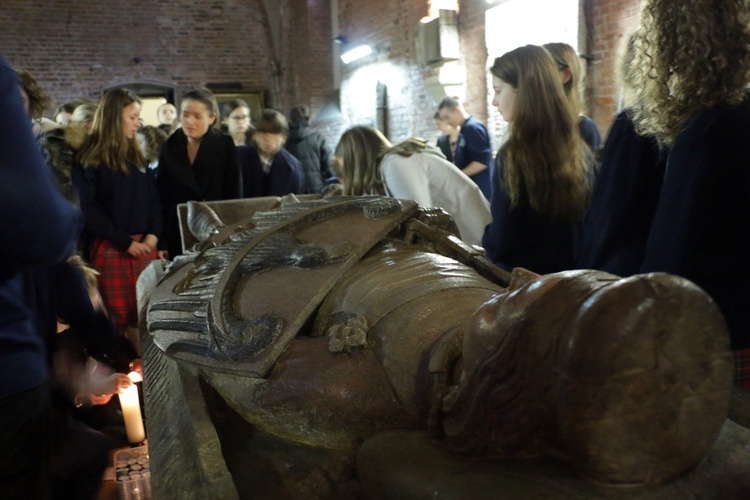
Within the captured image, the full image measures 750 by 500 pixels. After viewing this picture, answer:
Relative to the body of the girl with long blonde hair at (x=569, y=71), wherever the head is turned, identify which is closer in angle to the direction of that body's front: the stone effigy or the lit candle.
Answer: the lit candle

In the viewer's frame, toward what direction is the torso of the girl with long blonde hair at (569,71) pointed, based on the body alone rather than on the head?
to the viewer's left

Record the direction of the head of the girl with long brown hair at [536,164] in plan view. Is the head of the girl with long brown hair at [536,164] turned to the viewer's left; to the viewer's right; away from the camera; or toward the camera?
to the viewer's left

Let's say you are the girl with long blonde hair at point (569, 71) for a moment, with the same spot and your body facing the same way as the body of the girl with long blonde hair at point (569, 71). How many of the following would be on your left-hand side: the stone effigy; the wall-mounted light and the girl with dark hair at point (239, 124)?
1

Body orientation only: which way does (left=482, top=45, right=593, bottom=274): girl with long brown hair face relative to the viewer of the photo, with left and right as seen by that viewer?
facing away from the viewer and to the left of the viewer

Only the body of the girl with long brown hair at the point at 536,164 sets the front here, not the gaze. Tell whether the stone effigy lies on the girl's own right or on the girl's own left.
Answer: on the girl's own left

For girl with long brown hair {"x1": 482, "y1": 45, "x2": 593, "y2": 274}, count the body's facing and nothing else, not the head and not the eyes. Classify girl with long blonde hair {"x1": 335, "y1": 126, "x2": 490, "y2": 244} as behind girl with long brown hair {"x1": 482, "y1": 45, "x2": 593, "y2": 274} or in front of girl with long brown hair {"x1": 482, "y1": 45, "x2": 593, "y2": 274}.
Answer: in front

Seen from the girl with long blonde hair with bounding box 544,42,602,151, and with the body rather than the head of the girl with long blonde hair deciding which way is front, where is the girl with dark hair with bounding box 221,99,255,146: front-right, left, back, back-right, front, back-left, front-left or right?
front-right

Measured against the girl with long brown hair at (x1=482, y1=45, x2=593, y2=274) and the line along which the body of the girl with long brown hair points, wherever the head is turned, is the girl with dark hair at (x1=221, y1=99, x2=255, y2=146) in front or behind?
in front

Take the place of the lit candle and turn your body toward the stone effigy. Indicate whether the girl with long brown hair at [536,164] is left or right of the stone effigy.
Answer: left
